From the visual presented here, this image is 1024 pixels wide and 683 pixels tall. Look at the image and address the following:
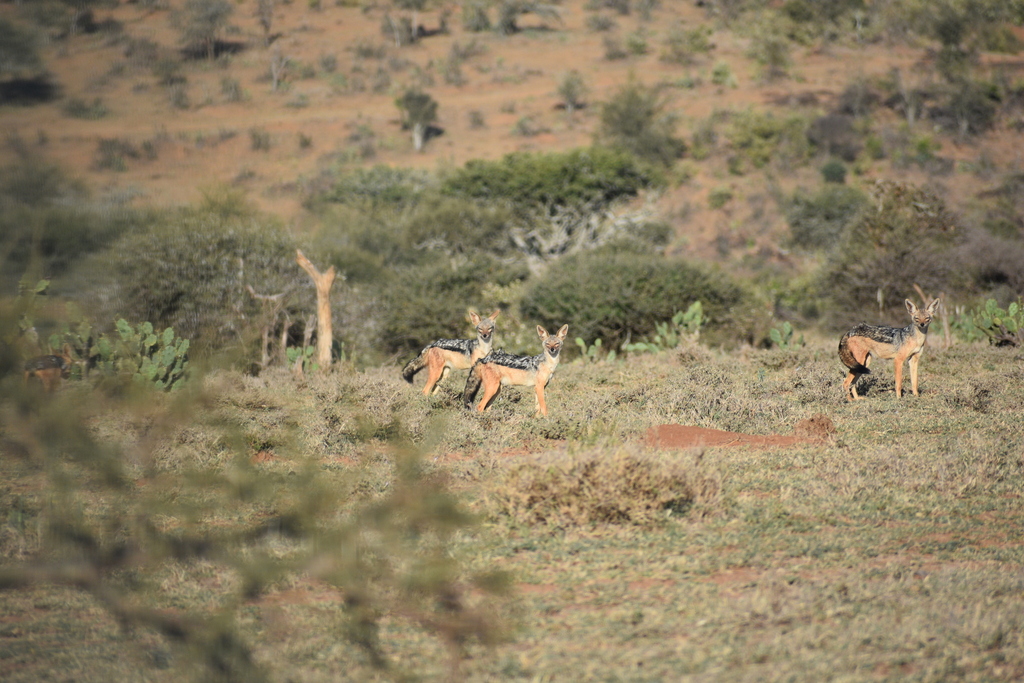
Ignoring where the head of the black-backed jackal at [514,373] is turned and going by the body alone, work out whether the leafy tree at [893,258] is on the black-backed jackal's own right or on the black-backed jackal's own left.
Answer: on the black-backed jackal's own left

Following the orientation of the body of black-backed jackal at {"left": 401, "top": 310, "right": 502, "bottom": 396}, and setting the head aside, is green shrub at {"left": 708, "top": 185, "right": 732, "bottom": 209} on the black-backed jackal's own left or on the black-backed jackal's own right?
on the black-backed jackal's own left

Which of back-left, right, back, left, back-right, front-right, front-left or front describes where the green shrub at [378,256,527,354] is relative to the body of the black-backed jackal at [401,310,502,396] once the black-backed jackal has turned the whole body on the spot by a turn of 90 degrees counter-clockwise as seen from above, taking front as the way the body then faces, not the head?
front

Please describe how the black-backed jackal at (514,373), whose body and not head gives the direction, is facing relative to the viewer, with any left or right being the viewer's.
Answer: facing to the right of the viewer

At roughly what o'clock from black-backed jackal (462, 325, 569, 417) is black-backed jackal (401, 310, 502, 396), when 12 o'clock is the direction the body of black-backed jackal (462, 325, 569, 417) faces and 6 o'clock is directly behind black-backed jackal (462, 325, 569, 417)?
black-backed jackal (401, 310, 502, 396) is roughly at 8 o'clock from black-backed jackal (462, 325, 569, 417).

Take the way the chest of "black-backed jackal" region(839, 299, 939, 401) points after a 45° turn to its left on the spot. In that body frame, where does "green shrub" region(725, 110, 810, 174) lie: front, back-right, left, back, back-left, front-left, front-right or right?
front-left

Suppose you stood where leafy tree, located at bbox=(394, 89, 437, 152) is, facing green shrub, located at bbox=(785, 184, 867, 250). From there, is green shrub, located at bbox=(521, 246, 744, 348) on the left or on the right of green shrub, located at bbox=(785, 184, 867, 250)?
right

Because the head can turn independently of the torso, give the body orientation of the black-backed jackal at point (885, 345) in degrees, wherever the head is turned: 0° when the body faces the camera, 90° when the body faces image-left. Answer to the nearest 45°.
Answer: approximately 270°

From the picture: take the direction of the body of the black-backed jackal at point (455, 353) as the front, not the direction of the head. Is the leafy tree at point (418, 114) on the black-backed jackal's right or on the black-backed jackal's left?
on the black-backed jackal's left

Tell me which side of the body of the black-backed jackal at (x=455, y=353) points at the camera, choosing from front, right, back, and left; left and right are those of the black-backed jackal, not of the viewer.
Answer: right

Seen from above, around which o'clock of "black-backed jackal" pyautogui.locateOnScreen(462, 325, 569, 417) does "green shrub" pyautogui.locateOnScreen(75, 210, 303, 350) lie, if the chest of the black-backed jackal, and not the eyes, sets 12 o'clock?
The green shrub is roughly at 8 o'clock from the black-backed jackal.
